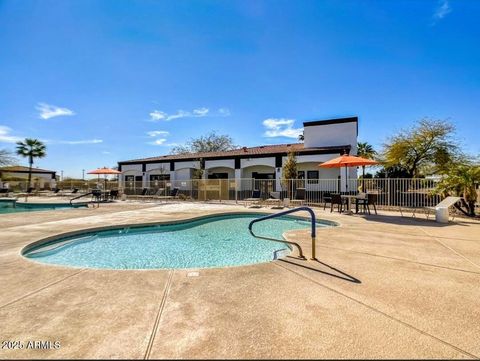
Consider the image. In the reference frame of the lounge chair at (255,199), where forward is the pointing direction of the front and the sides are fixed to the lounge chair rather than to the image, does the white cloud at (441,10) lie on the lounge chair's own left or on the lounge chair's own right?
on the lounge chair's own left

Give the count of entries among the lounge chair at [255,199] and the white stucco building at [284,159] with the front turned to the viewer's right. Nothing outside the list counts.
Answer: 0

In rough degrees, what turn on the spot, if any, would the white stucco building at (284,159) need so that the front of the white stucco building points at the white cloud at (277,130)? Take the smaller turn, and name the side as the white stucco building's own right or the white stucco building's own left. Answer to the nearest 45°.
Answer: approximately 135° to the white stucco building's own right

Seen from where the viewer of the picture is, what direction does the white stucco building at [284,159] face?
facing the viewer and to the left of the viewer

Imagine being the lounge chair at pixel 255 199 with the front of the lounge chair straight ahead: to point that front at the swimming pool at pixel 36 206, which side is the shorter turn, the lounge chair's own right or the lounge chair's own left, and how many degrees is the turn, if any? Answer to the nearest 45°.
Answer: approximately 45° to the lounge chair's own right

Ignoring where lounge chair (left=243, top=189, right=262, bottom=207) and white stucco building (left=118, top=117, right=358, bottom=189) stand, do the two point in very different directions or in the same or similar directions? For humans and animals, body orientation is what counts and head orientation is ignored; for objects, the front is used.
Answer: same or similar directions

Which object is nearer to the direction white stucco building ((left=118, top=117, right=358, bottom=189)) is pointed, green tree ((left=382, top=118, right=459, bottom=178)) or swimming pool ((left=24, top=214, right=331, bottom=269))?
the swimming pool

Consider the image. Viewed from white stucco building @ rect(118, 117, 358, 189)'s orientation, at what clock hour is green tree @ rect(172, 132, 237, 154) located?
The green tree is roughly at 4 o'clock from the white stucco building.
